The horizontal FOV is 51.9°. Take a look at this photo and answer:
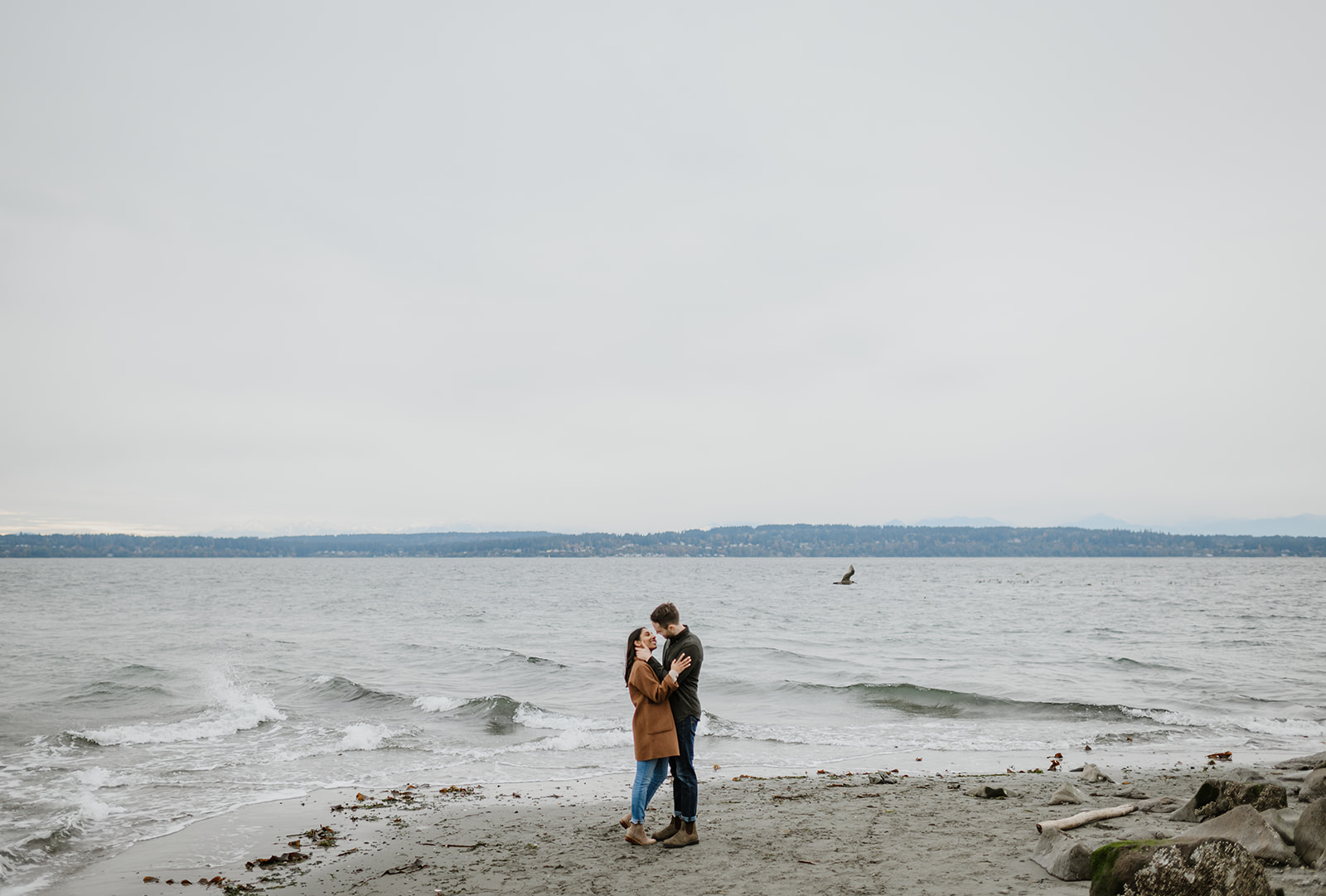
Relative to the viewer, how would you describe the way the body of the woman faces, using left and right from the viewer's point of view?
facing to the right of the viewer

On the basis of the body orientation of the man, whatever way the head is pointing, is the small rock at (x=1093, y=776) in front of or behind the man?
behind

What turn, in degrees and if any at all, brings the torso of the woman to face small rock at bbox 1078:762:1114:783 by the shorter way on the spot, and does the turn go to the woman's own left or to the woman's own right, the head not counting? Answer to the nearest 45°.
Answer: approximately 45° to the woman's own left

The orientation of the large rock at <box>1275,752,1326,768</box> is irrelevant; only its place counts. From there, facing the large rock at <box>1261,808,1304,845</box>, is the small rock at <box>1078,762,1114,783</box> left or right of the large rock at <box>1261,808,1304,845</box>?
right

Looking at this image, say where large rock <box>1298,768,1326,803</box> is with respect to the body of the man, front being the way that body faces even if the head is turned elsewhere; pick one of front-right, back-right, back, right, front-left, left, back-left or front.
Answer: back

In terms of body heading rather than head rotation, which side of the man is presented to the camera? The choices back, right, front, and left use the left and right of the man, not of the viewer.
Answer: left

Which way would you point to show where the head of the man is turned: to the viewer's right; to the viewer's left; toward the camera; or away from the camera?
to the viewer's left

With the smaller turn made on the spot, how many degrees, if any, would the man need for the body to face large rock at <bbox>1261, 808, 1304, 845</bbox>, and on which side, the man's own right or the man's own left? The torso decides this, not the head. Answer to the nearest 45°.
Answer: approximately 180°

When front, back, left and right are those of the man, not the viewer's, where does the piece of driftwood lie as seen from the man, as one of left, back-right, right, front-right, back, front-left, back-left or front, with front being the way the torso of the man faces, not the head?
back

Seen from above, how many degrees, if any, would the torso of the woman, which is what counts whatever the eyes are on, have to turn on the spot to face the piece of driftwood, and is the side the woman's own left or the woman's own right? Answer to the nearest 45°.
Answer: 0° — they already face it

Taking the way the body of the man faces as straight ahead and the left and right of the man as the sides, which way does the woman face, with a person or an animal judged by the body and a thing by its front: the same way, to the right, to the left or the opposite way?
the opposite way
